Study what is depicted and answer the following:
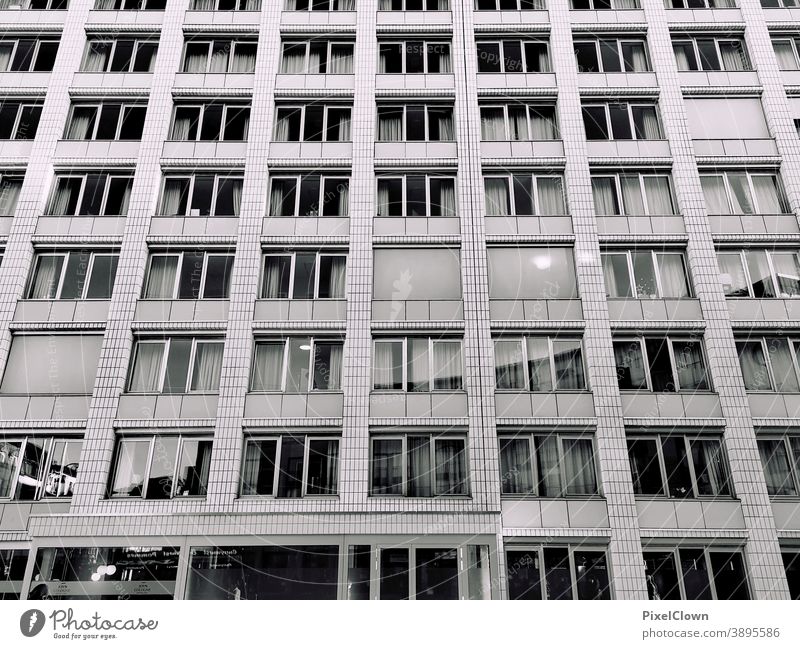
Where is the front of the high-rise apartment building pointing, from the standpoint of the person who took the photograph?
facing the viewer
